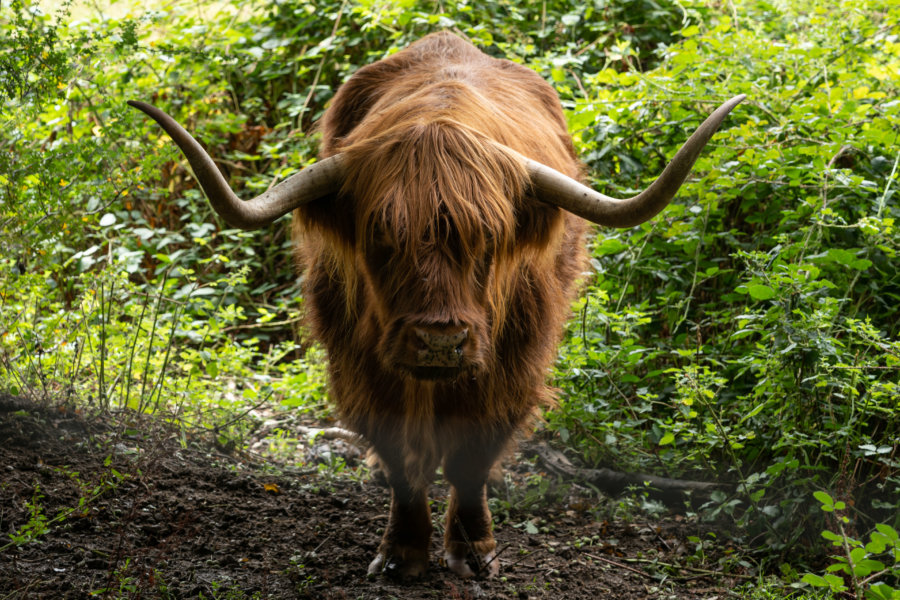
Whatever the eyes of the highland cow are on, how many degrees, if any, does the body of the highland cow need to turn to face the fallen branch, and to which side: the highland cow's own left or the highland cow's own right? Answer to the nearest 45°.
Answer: approximately 135° to the highland cow's own left

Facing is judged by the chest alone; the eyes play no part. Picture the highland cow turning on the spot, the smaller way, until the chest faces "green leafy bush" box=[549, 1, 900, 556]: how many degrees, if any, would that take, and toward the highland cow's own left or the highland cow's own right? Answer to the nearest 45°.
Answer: approximately 135° to the highland cow's own left

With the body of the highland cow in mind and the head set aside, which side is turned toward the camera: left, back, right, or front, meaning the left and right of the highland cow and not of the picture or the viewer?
front
